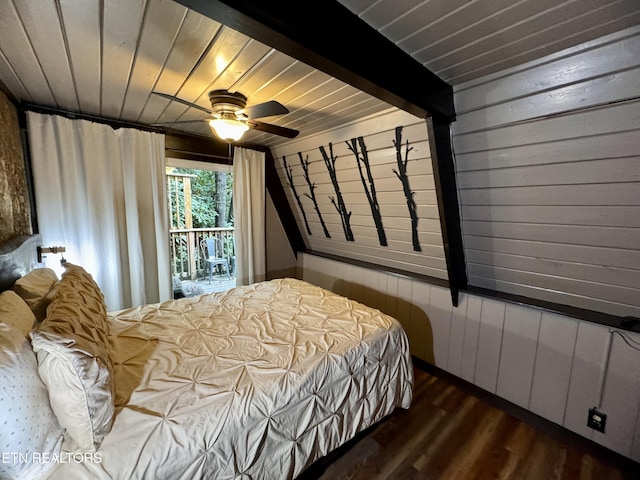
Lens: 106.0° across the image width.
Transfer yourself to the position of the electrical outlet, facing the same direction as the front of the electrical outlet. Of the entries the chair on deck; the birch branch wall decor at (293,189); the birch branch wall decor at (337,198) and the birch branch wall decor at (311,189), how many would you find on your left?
0

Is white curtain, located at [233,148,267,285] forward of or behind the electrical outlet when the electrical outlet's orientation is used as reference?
forward

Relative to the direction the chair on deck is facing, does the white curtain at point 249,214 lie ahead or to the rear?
ahead

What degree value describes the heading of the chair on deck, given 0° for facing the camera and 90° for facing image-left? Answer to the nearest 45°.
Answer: approximately 315°

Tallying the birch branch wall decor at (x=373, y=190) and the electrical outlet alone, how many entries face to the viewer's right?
0

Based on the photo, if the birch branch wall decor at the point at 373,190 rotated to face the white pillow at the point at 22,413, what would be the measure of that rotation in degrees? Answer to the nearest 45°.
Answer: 0° — it already faces it

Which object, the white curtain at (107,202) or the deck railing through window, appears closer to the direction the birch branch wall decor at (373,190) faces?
the white curtain

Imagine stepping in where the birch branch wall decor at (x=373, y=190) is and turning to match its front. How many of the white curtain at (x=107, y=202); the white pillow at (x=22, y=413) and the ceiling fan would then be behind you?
0

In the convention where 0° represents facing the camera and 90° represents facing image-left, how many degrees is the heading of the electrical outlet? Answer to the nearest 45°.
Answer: approximately 45°

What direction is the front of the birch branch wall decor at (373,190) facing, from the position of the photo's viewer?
facing the viewer and to the left of the viewer

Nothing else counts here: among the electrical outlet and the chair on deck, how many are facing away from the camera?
0

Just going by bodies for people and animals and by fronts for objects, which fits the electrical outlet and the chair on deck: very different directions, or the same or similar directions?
very different directions

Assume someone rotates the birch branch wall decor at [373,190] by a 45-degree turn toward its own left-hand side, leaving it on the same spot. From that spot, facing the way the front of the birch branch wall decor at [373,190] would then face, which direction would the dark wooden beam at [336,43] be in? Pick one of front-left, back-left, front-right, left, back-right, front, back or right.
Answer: front

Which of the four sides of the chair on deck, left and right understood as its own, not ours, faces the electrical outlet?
front
